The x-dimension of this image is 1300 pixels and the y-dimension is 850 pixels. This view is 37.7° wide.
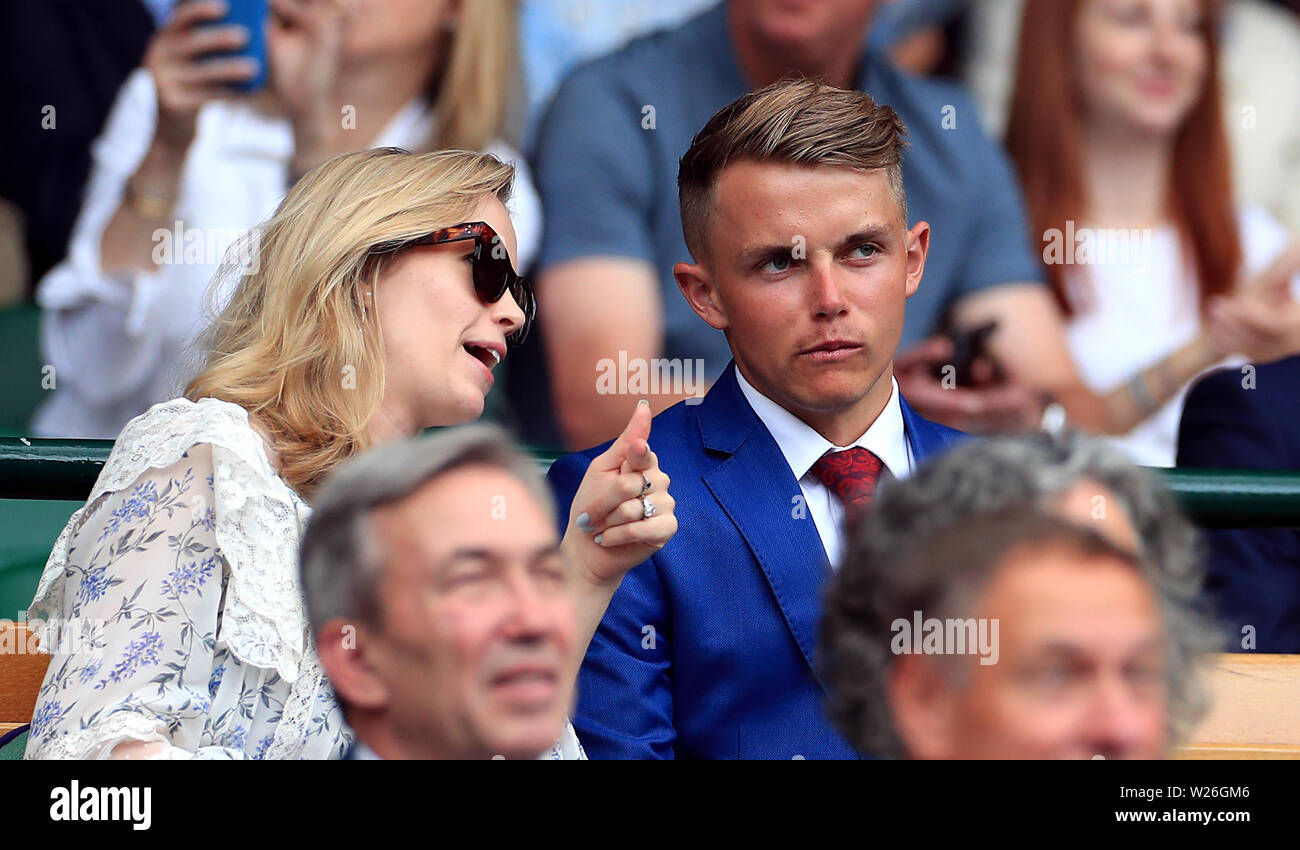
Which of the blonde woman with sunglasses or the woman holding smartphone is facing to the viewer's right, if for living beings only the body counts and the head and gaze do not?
the blonde woman with sunglasses

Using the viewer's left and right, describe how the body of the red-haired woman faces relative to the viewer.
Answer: facing the viewer and to the right of the viewer

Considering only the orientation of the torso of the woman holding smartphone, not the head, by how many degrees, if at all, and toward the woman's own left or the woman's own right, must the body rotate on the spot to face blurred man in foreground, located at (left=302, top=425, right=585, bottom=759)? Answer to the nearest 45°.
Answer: approximately 45° to the woman's own left

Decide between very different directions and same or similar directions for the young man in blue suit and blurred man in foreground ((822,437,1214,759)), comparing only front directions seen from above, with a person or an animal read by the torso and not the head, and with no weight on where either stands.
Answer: same or similar directions

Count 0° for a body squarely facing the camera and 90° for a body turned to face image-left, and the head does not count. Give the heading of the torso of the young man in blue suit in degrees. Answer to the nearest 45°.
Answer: approximately 315°

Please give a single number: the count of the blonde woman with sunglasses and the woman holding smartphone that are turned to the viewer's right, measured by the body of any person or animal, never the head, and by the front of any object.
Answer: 1

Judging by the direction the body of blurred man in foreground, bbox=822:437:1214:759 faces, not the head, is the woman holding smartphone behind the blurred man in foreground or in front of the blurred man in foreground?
behind

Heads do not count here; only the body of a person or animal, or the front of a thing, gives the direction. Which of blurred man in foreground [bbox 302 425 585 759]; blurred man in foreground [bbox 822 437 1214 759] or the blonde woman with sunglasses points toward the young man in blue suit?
the blonde woman with sunglasses

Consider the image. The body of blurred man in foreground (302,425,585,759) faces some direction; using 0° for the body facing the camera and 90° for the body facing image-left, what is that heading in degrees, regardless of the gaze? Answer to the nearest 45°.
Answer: approximately 315°

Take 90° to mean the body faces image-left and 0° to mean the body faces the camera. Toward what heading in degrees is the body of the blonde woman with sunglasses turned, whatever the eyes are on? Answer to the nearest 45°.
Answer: approximately 270°

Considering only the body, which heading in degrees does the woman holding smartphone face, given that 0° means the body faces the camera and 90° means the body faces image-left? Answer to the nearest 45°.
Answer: approximately 45°

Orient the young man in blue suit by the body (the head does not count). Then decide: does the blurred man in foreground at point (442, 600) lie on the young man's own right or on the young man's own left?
on the young man's own right

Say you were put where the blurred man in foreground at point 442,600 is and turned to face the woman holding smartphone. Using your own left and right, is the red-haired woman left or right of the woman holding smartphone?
right

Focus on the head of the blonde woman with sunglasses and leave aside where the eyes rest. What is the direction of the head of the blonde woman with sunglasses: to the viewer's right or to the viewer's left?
to the viewer's right
